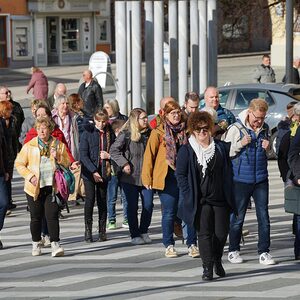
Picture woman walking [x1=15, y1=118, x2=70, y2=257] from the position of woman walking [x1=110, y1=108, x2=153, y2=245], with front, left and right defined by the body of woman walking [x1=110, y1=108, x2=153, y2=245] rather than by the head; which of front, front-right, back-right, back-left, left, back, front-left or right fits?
right

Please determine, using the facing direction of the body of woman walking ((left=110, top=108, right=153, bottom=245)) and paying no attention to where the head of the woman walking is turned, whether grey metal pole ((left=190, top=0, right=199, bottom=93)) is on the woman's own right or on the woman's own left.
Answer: on the woman's own left

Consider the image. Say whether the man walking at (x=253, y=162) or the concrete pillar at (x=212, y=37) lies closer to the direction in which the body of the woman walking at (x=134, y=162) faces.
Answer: the man walking

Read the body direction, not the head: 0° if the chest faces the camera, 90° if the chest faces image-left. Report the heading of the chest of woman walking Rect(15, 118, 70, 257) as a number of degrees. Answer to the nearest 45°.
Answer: approximately 0°

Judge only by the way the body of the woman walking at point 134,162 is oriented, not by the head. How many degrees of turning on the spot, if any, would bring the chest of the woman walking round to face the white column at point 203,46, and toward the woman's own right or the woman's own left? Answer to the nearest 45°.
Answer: approximately 135° to the woman's own left

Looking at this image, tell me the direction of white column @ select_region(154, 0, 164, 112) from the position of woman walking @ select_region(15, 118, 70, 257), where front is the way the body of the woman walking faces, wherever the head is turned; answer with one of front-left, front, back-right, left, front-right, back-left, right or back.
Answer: back

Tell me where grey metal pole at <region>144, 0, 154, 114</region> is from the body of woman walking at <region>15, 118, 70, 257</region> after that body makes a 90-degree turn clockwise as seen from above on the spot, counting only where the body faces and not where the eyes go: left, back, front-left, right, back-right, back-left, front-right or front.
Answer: right

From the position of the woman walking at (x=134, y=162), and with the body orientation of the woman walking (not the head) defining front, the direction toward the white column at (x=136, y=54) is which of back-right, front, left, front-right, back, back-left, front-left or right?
back-left
